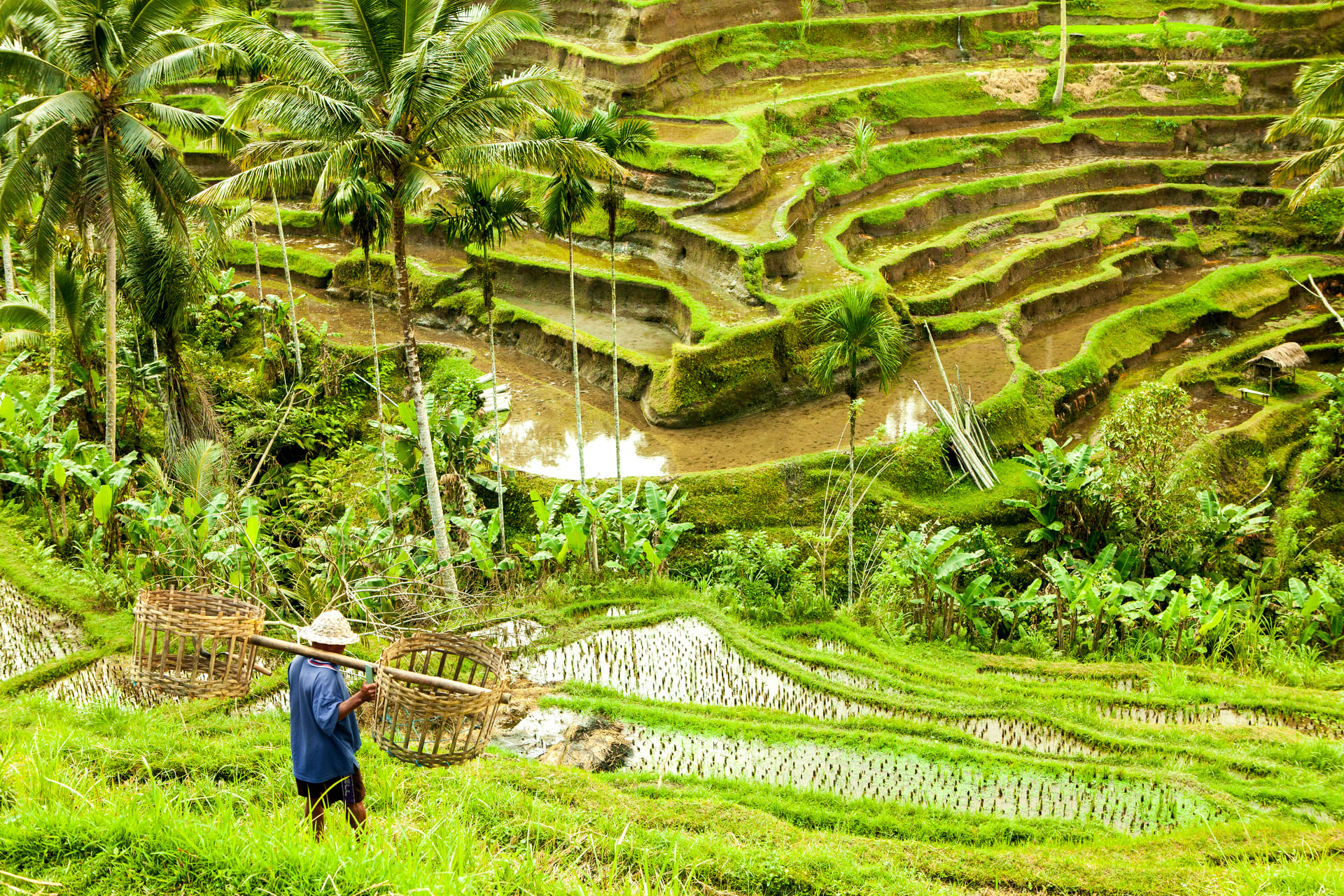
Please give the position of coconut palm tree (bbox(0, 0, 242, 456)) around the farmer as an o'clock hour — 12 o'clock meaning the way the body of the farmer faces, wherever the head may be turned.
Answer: The coconut palm tree is roughly at 10 o'clock from the farmer.

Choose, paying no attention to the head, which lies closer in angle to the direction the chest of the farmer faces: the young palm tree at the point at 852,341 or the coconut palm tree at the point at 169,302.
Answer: the young palm tree

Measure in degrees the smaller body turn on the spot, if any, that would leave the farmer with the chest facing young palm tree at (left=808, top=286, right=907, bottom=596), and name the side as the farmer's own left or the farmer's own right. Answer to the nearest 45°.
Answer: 0° — they already face it

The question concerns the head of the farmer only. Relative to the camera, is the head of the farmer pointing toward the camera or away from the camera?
away from the camera

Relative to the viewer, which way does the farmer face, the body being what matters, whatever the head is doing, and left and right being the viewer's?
facing away from the viewer and to the right of the viewer
